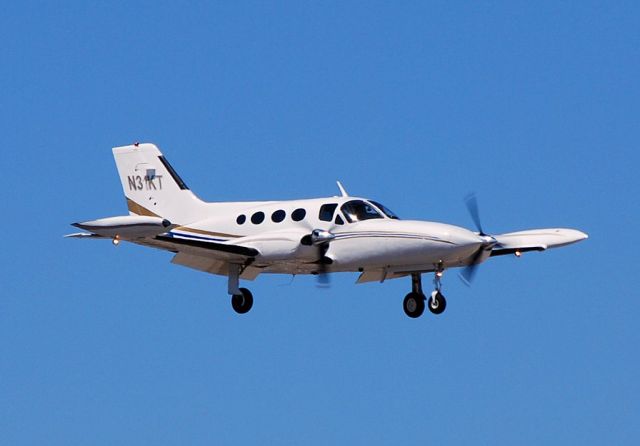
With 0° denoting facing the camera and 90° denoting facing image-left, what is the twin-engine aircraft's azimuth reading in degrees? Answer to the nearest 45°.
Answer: approximately 315°
